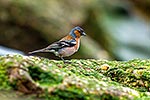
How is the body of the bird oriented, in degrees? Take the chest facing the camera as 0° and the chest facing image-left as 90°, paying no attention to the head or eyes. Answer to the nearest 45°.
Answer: approximately 270°
